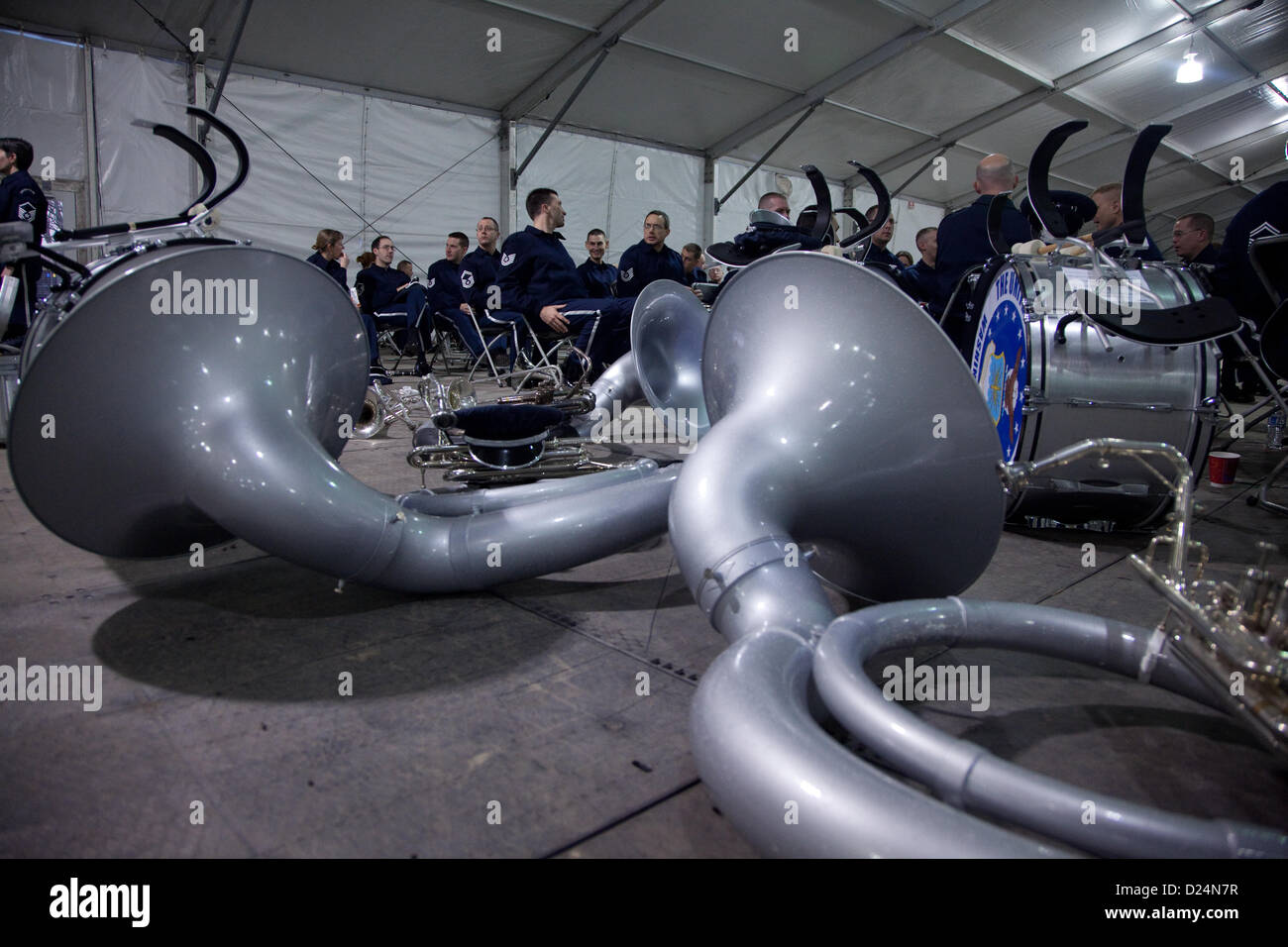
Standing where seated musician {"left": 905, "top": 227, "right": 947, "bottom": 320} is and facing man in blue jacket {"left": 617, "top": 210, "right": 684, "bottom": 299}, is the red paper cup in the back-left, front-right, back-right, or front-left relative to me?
back-left

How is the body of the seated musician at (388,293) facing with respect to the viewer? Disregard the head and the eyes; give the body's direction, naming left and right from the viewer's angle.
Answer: facing the viewer and to the right of the viewer

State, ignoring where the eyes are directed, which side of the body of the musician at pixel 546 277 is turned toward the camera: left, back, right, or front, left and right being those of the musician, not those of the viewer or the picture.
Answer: right

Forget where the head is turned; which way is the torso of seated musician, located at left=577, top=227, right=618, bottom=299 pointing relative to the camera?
toward the camera

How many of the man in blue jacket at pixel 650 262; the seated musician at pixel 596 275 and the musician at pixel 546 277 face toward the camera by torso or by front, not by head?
2

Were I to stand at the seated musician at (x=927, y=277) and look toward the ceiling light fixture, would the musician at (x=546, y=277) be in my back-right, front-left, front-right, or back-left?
back-left

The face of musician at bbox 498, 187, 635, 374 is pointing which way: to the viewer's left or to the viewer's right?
to the viewer's right
